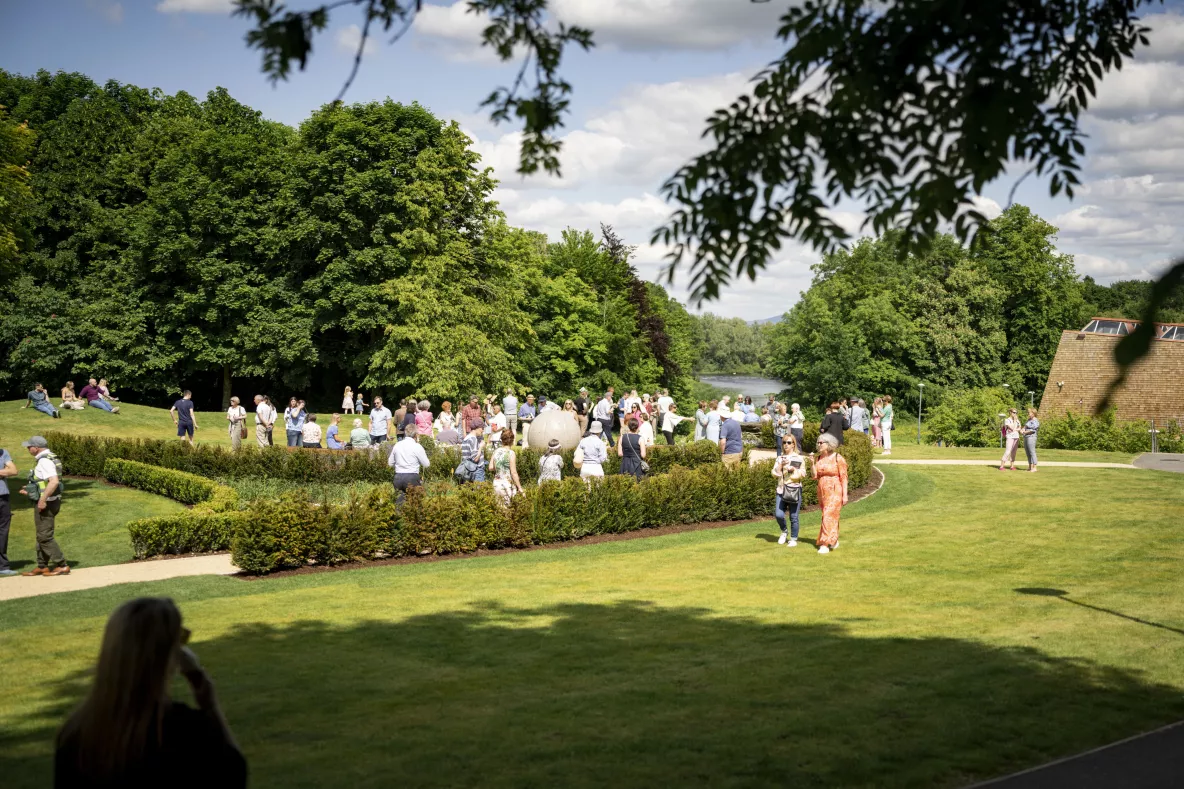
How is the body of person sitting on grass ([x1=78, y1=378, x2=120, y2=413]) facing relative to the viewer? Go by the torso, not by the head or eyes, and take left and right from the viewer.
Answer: facing the viewer and to the right of the viewer

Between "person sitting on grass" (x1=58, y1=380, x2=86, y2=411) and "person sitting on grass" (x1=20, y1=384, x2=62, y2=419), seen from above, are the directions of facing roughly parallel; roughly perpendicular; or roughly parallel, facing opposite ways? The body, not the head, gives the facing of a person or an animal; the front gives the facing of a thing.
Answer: roughly parallel

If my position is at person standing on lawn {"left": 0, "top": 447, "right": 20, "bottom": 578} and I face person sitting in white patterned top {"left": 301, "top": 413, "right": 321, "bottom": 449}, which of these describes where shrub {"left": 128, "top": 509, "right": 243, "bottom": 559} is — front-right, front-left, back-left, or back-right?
front-right

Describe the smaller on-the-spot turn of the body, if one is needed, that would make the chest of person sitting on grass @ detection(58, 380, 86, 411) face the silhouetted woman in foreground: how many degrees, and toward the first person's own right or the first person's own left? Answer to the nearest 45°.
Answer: approximately 45° to the first person's own right

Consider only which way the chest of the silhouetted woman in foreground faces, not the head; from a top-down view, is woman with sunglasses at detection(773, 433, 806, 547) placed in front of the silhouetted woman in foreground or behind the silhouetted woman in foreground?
in front

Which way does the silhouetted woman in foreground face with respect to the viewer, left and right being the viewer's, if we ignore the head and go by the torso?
facing away from the viewer and to the right of the viewer

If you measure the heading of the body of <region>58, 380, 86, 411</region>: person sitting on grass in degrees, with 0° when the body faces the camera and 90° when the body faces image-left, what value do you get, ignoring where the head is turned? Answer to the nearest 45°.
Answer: approximately 315°

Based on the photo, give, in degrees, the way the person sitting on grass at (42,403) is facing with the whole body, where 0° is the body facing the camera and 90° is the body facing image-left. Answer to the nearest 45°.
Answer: approximately 315°

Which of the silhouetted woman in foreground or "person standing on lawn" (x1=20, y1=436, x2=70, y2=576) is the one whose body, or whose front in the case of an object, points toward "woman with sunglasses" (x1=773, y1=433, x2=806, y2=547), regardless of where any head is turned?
the silhouetted woman in foreground

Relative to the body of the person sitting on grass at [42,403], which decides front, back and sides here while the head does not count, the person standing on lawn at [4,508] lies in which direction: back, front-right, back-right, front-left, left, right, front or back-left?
front-right
